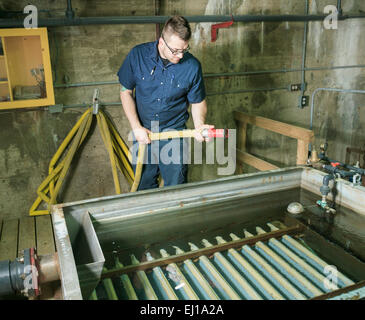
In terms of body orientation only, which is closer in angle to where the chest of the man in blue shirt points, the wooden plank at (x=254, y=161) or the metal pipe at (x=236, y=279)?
the metal pipe

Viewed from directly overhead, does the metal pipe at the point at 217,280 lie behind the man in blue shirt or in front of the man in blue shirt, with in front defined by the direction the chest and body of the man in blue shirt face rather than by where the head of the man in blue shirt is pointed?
in front

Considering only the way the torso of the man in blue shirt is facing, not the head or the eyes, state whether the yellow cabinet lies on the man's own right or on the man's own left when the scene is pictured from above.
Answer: on the man's own right

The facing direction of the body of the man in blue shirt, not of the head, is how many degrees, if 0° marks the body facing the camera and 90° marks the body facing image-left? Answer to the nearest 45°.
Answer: approximately 0°

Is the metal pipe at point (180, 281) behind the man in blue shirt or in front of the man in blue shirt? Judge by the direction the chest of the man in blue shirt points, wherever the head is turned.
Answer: in front

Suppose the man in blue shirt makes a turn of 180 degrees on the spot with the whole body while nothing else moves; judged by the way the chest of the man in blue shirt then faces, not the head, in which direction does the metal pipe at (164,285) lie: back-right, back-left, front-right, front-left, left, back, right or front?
back

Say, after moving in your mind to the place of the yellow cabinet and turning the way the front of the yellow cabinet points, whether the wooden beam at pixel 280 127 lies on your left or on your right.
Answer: on your left

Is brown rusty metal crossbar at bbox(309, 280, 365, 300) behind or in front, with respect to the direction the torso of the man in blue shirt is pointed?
in front

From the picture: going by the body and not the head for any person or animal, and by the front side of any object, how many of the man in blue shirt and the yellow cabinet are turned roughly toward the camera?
2
